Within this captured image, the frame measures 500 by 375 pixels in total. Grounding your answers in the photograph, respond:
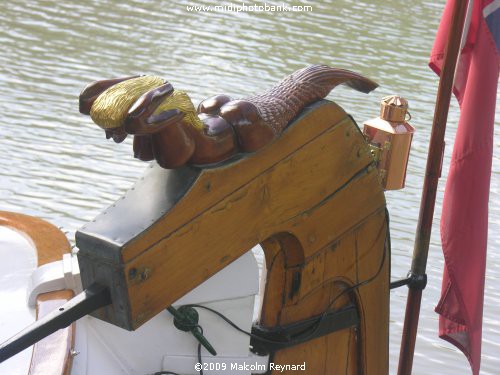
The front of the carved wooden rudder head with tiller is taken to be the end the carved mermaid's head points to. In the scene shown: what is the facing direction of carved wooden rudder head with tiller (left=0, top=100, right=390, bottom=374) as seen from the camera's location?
facing the viewer and to the left of the viewer
